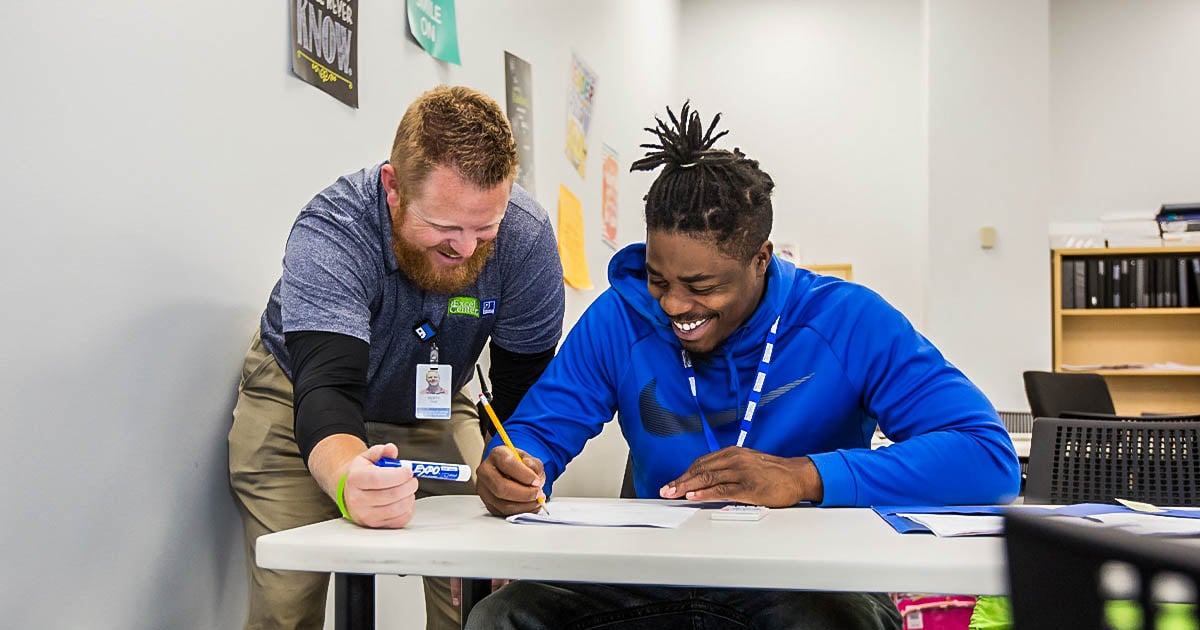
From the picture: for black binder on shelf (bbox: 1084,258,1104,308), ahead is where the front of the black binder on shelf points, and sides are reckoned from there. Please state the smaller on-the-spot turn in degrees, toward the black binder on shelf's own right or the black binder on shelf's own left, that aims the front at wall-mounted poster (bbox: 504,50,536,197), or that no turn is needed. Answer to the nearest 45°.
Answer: approximately 45° to the black binder on shelf's own right

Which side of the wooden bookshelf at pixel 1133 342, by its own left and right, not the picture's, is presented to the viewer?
front

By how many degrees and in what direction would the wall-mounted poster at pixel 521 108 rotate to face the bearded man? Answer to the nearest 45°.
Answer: approximately 45° to its right

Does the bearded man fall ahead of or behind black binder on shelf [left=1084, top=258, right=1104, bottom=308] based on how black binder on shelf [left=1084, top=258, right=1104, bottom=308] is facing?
ahead

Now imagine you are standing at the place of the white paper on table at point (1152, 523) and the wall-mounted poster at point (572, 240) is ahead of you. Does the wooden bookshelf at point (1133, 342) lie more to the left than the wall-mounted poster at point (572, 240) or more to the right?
right

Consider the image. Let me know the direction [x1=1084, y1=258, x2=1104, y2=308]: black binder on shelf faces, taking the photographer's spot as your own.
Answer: facing the viewer

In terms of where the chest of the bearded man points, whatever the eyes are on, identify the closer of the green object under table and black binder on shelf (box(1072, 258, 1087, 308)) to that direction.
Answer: the green object under table

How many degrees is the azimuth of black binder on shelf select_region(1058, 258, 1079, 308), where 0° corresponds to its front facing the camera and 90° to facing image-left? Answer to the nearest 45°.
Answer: approximately 0°

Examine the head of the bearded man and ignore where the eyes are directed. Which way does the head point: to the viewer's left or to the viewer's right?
to the viewer's right

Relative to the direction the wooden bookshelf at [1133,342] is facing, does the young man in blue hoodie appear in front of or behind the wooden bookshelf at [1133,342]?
in front

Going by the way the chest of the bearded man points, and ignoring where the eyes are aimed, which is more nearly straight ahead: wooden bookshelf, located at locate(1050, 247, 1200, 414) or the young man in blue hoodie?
the young man in blue hoodie

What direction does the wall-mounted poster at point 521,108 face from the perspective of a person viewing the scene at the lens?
facing the viewer and to the right of the viewer

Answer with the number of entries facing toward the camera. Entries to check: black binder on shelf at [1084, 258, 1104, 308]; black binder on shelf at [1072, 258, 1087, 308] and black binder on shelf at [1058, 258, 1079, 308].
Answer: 3

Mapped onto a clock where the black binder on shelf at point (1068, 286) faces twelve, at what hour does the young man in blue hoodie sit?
The young man in blue hoodie is roughly at 12 o'clock from the black binder on shelf.

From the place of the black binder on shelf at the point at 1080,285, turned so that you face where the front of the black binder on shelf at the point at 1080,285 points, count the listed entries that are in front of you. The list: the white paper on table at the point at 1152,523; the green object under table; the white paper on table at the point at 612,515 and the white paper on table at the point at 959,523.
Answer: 4

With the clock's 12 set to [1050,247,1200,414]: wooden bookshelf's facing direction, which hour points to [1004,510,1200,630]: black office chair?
The black office chair is roughly at 12 o'clock from the wooden bookshelf.

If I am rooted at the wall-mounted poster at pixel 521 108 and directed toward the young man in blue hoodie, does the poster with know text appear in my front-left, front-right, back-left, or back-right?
front-right

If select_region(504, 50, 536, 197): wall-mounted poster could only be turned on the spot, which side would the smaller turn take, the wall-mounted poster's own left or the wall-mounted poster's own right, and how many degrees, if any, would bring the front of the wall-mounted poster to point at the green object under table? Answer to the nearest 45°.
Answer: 0° — it already faces it
